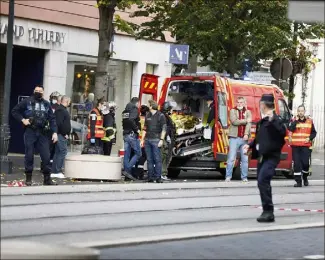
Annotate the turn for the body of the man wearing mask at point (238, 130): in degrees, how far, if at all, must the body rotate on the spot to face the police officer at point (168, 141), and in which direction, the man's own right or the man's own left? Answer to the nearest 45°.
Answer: approximately 90° to the man's own right

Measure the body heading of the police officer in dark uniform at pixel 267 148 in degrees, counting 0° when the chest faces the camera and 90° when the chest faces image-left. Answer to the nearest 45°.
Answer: approximately 90°

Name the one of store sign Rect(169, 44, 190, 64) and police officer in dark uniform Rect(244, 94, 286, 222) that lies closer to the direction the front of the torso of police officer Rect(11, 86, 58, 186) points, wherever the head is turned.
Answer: the police officer in dark uniform

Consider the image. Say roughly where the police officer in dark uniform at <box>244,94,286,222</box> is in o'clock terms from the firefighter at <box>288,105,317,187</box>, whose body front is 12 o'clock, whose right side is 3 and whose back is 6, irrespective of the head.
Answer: The police officer in dark uniform is roughly at 12 o'clock from the firefighter.

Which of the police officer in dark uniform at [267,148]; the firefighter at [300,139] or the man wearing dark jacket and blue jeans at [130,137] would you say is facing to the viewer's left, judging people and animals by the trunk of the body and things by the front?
the police officer in dark uniform

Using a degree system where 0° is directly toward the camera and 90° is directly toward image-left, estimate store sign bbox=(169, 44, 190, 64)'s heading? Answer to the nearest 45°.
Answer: approximately 0°

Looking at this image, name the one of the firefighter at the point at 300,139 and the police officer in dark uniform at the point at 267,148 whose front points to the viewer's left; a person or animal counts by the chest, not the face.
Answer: the police officer in dark uniform

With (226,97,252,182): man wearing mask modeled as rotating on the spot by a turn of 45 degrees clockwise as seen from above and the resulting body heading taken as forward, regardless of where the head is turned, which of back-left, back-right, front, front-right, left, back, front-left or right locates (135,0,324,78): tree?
back-right

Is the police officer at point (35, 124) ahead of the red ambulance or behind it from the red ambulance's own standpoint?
behind

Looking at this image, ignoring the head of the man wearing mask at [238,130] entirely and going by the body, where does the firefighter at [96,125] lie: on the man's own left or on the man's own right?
on the man's own right
